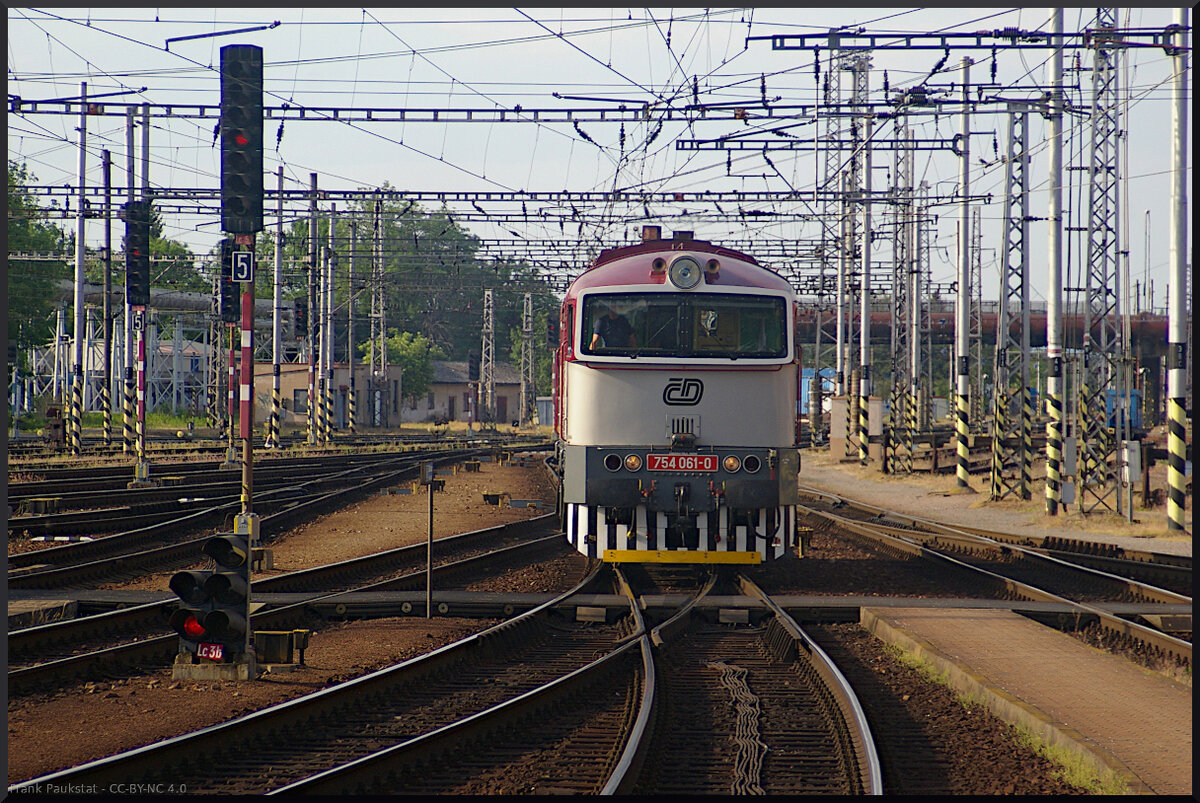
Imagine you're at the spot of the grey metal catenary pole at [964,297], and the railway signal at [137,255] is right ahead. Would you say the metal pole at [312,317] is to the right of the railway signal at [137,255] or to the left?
right

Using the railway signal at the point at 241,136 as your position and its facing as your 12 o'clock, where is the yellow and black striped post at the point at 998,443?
The yellow and black striped post is roughly at 8 o'clock from the railway signal.

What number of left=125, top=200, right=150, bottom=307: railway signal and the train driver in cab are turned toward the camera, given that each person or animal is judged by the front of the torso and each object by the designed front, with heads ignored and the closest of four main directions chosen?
2

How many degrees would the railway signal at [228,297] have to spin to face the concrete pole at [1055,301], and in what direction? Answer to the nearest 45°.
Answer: approximately 45° to its left
